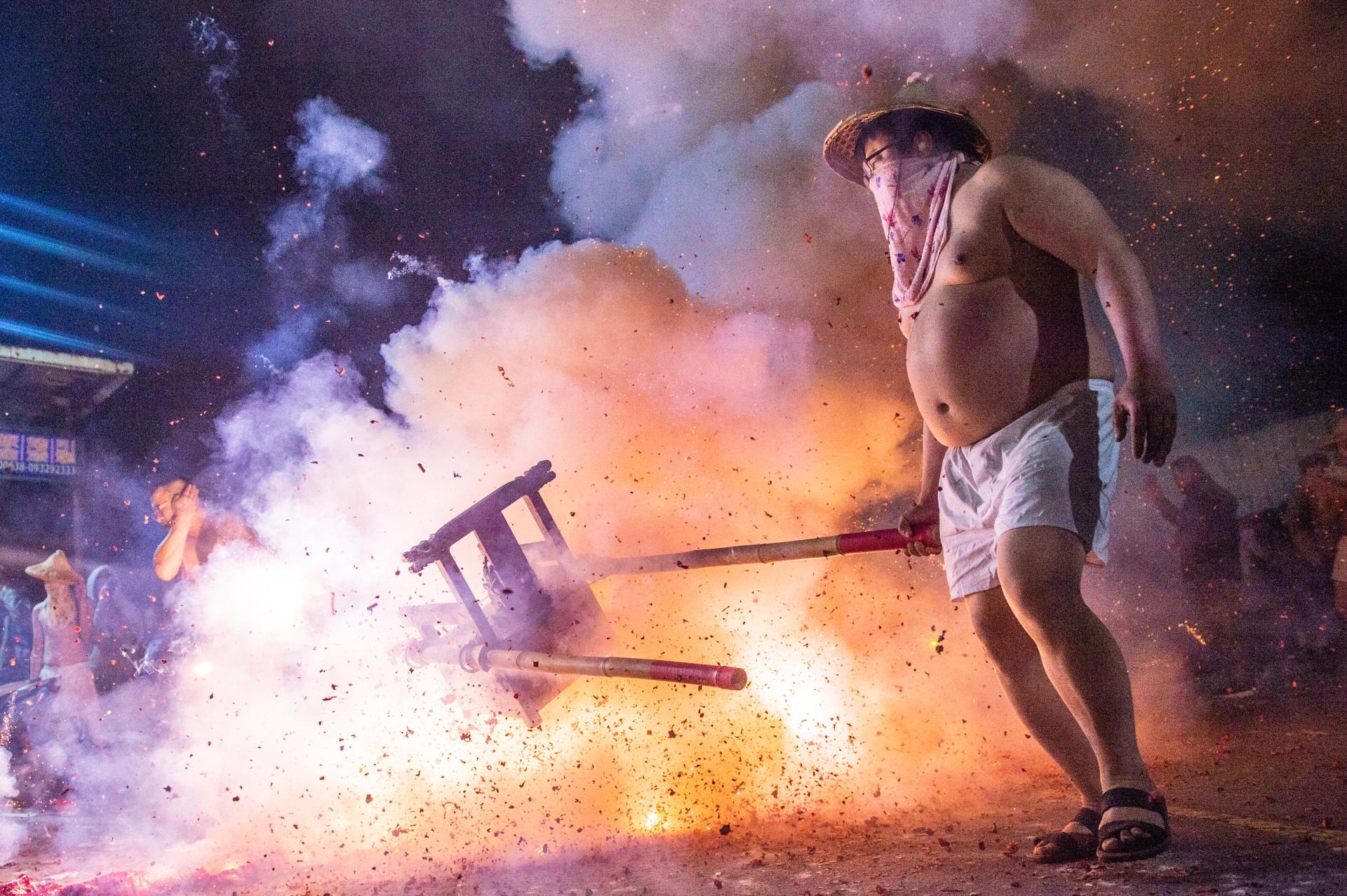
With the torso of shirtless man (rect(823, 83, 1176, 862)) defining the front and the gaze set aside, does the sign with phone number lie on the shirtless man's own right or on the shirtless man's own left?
on the shirtless man's own right

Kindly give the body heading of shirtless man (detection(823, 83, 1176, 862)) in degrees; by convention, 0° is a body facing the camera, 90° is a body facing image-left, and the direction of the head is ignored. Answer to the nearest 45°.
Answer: approximately 45°

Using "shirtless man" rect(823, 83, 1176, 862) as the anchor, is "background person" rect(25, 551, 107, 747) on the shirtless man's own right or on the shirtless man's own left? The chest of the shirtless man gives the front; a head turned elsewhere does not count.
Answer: on the shirtless man's own right

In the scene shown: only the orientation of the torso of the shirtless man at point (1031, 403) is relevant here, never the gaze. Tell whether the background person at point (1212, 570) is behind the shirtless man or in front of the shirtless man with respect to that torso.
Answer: behind
